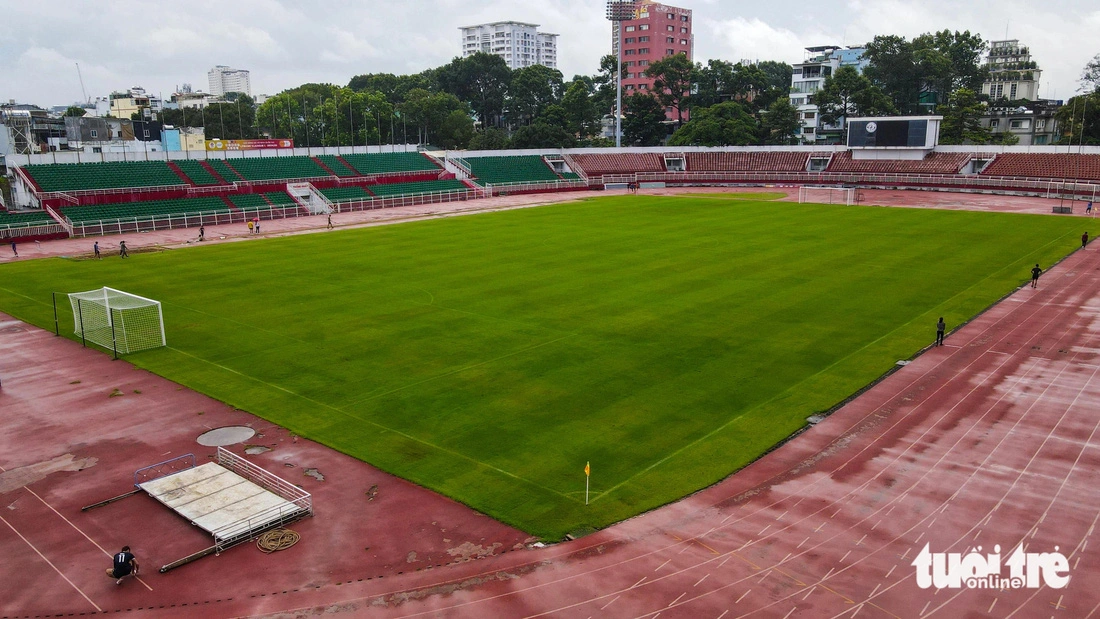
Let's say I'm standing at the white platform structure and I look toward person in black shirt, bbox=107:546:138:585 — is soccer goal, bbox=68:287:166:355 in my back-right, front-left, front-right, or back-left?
back-right

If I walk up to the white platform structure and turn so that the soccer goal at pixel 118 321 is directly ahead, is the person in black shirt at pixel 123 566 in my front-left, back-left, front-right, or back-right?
back-left

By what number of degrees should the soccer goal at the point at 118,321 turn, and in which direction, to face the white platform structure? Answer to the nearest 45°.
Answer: approximately 135° to its right

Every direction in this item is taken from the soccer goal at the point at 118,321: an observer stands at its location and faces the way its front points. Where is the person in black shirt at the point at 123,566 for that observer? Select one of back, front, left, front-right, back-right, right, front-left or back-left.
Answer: back-right

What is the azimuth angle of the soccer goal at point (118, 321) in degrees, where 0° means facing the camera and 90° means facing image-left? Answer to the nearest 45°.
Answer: approximately 225°
